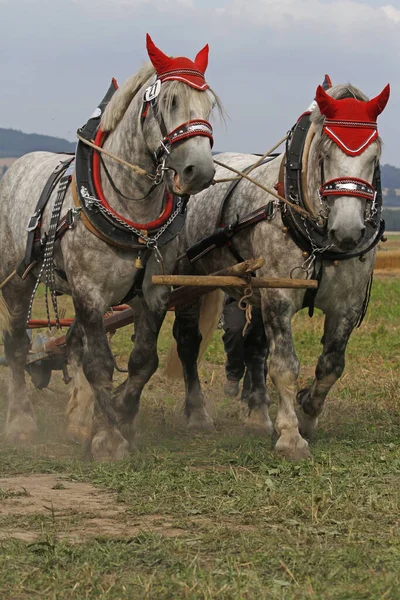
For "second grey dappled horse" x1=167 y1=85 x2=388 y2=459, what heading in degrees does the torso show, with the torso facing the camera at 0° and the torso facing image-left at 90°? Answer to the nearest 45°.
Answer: approximately 315°

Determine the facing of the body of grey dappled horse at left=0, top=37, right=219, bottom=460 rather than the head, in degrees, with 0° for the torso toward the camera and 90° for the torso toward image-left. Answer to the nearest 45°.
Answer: approximately 315°

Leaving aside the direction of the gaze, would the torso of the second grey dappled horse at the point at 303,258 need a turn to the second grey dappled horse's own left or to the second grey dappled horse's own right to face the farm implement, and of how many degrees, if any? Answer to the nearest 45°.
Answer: approximately 180°
